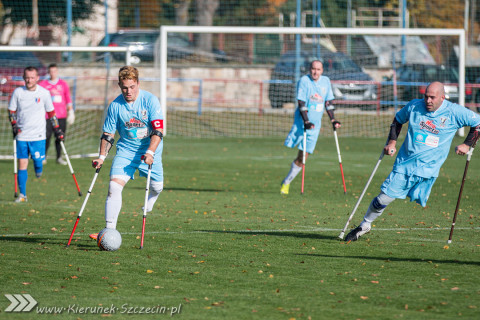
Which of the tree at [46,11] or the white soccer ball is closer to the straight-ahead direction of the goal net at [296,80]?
the white soccer ball

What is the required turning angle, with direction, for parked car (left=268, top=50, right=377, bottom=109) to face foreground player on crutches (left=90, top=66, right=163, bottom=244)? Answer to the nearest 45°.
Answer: approximately 45° to its right

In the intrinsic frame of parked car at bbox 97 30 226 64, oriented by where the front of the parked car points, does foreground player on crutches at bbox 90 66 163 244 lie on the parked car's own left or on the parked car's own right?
on the parked car's own right

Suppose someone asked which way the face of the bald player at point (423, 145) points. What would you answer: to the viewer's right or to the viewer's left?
to the viewer's left

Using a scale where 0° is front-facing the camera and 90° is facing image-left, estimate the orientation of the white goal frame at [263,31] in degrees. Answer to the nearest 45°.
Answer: approximately 0°

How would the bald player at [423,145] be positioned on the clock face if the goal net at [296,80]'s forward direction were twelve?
The bald player is roughly at 12 o'clock from the goal net.

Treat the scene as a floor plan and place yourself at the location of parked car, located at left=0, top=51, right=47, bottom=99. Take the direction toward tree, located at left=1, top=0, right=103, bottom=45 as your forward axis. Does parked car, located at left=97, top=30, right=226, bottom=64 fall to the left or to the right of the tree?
right
